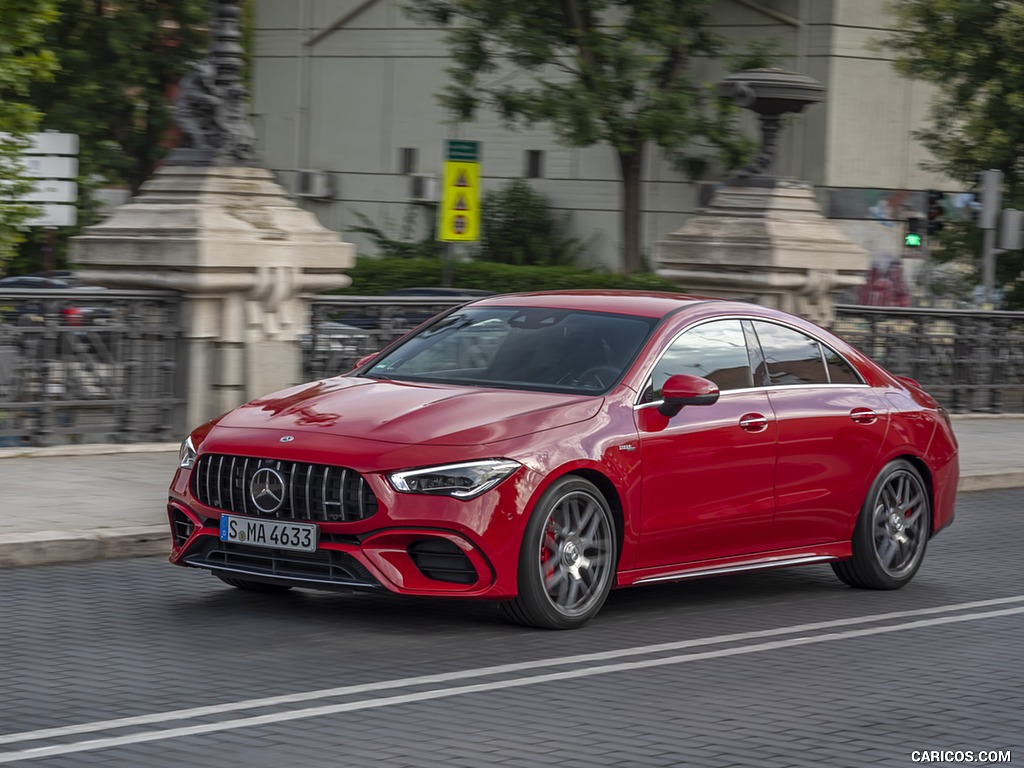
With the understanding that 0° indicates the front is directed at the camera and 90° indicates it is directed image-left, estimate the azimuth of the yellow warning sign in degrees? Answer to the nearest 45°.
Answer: approximately 0°

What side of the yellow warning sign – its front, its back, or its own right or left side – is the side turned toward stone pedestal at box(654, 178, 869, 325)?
left

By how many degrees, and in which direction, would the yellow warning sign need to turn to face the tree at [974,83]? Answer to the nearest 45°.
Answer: approximately 135° to its left

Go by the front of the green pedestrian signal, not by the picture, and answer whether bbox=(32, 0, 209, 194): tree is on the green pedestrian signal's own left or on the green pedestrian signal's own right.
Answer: on the green pedestrian signal's own right

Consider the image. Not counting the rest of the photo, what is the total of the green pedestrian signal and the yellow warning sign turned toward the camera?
2

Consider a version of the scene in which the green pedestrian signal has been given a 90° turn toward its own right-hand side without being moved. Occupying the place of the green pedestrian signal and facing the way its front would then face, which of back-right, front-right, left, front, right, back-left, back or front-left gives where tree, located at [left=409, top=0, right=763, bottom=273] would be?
front
